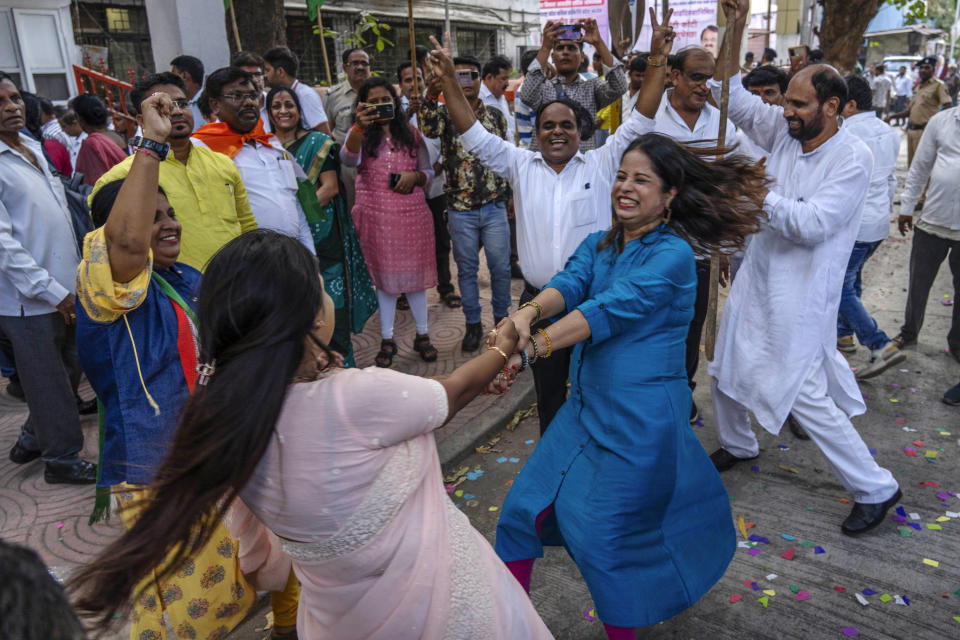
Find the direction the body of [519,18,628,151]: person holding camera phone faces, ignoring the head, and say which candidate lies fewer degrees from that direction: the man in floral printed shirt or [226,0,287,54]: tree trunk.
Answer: the man in floral printed shirt

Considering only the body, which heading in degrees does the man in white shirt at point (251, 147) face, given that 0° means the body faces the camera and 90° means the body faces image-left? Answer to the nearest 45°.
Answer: approximately 315°

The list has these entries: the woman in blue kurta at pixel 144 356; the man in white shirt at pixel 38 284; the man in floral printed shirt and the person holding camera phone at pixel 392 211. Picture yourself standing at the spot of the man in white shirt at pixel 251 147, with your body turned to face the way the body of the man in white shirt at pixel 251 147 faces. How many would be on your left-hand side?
2

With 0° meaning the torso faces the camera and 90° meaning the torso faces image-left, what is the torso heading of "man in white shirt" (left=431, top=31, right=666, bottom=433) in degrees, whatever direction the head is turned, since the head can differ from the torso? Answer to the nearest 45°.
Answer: approximately 0°

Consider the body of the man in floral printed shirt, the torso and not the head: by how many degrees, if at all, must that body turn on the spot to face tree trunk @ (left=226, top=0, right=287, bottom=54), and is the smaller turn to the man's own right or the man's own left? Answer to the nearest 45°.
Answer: approximately 135° to the man's own right

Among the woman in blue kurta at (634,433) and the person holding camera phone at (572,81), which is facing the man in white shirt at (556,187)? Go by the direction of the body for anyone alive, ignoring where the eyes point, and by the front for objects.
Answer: the person holding camera phone

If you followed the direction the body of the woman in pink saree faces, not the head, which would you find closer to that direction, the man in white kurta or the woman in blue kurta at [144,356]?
the man in white kurta

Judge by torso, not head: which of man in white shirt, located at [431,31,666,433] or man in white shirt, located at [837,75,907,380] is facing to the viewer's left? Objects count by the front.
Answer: man in white shirt, located at [837,75,907,380]
